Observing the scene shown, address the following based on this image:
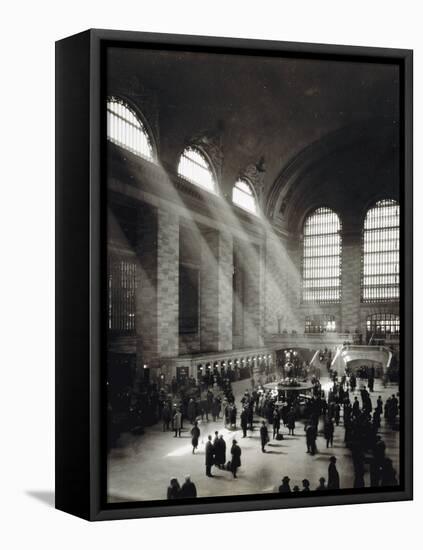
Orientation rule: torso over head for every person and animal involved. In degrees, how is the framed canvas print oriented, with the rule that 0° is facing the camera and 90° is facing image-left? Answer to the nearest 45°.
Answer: approximately 315°
